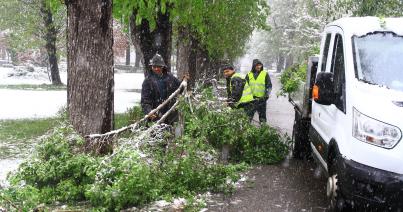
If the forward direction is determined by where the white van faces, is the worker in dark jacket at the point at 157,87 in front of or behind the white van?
behind

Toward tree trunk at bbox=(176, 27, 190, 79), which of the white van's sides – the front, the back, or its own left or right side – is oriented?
back

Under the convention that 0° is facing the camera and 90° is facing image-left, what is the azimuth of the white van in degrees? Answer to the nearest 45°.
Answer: approximately 315°

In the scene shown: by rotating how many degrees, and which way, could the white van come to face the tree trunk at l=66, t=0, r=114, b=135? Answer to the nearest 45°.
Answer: approximately 135° to its right
